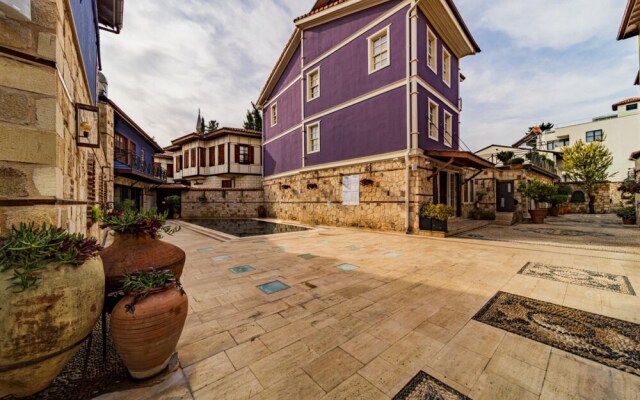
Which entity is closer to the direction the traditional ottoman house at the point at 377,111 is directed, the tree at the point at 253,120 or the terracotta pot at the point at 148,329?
the terracotta pot
